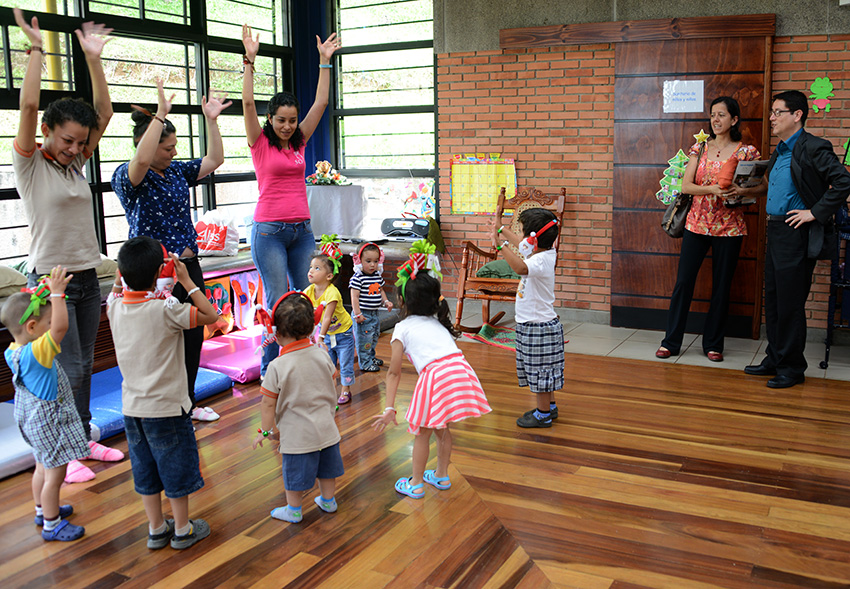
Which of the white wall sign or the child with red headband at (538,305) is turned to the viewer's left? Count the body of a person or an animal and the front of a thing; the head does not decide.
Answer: the child with red headband

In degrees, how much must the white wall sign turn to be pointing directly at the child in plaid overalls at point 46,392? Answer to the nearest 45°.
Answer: approximately 45° to its right

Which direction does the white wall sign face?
toward the camera

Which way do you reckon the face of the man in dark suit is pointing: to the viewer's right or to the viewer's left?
to the viewer's left

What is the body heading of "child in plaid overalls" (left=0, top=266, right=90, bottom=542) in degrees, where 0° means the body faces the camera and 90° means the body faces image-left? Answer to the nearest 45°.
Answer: approximately 270°

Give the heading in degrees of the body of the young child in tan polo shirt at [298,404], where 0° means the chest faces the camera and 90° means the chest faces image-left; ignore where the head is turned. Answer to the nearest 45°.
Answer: approximately 135°

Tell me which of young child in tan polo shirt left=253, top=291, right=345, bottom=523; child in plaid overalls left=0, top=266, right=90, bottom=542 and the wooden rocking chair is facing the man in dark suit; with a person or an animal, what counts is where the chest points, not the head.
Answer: the child in plaid overalls

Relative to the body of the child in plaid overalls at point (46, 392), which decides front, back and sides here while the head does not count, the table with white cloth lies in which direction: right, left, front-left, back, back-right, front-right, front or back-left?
front-left

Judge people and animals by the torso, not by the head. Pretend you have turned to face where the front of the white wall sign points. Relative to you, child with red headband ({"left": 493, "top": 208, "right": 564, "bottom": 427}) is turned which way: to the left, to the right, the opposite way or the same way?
to the right

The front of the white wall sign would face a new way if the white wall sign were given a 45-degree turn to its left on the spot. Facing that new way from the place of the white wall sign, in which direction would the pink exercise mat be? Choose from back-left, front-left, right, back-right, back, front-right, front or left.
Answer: right

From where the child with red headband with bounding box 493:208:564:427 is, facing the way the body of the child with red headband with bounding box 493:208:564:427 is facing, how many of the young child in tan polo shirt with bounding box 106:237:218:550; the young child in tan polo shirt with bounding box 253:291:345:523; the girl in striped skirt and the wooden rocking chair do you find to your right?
1

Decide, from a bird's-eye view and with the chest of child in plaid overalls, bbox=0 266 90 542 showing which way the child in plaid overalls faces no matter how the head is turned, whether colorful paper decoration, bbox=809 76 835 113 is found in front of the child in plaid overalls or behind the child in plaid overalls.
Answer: in front

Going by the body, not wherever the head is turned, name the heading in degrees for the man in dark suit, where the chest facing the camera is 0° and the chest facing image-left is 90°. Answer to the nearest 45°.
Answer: approximately 45°

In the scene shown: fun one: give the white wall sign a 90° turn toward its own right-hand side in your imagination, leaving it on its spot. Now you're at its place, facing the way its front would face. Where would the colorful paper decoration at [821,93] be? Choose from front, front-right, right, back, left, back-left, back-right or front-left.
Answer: back
